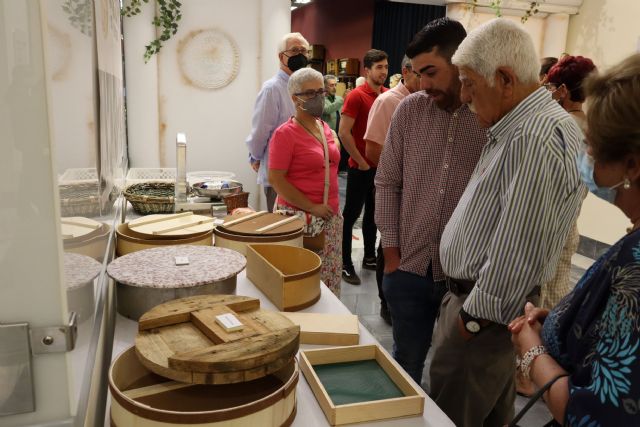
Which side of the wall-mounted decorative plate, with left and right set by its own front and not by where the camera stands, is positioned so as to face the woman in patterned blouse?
front

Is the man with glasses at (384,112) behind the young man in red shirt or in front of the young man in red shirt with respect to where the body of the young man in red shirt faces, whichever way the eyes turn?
in front

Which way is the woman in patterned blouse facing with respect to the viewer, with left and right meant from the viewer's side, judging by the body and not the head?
facing to the left of the viewer

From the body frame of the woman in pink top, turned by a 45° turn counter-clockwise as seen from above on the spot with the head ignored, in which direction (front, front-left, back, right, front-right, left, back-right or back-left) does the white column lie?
front-left

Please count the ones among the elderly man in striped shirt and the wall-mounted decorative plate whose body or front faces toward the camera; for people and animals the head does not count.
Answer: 1

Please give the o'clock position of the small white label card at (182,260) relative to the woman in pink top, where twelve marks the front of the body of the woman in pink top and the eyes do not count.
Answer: The small white label card is roughly at 2 o'clock from the woman in pink top.

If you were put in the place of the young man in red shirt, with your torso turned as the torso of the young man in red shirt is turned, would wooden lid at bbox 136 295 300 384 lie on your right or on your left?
on your right
